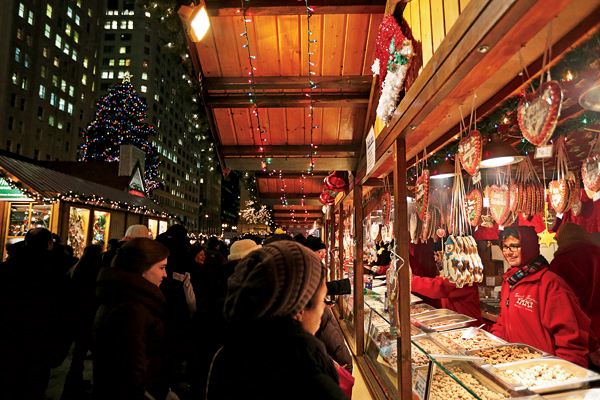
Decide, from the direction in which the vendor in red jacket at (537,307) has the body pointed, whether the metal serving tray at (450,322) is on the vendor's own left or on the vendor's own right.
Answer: on the vendor's own right

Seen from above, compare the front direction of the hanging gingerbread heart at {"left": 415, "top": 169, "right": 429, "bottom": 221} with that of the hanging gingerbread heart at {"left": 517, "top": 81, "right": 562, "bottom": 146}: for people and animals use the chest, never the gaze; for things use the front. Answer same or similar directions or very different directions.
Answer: same or similar directions

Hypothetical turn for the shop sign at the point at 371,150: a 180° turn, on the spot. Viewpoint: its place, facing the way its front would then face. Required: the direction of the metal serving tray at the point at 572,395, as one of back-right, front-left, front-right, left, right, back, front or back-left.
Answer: right

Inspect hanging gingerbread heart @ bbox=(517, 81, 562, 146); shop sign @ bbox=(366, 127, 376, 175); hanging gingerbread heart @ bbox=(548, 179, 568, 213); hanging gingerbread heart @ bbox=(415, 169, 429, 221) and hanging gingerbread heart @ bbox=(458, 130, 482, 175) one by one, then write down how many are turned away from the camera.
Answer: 0

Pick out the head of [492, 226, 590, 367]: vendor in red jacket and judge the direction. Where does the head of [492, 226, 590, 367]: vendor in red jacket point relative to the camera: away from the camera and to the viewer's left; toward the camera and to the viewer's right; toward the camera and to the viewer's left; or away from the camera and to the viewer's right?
toward the camera and to the viewer's left

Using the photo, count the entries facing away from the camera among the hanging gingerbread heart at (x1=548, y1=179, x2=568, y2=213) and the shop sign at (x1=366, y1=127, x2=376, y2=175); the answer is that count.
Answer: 0

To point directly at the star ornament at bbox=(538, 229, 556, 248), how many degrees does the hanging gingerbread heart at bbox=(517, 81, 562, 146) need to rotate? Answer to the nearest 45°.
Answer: approximately 135° to its right

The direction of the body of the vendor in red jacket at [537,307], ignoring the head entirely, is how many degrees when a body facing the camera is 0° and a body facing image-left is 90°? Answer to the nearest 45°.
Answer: approximately 45°

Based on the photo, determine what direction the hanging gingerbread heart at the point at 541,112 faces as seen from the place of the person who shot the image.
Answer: facing the viewer and to the left of the viewer
